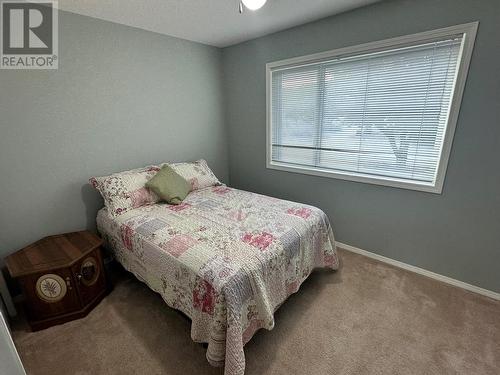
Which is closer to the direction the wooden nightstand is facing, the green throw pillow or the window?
the window

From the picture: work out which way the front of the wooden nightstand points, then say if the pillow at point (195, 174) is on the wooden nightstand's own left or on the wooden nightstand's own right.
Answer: on the wooden nightstand's own left

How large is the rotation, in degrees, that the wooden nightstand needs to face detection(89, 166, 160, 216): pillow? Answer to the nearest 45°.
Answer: approximately 90° to its left

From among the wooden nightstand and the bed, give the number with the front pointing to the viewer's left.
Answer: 0

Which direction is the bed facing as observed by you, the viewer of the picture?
facing the viewer and to the right of the viewer

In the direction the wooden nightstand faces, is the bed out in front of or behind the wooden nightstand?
in front
